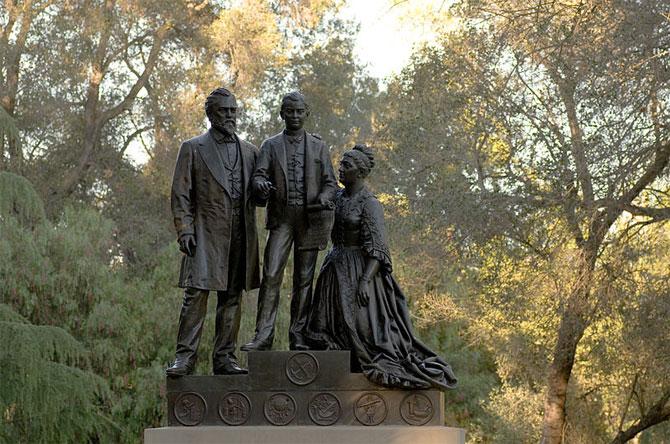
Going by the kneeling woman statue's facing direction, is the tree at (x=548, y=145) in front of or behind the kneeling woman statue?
behind

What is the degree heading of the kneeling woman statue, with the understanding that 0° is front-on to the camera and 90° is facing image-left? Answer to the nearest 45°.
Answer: approximately 45°

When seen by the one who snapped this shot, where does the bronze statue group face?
facing the viewer

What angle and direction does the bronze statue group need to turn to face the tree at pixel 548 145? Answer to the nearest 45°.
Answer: approximately 135° to its left
